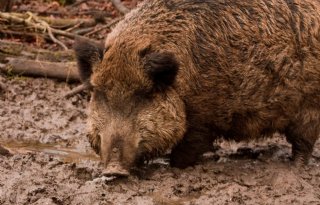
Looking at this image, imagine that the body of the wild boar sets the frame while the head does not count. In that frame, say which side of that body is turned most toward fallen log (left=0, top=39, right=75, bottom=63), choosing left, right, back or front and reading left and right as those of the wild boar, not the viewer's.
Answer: right

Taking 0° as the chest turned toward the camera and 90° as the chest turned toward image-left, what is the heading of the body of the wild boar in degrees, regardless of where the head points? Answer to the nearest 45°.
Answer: approximately 45°

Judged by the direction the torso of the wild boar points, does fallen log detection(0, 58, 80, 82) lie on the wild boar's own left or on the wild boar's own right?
on the wild boar's own right

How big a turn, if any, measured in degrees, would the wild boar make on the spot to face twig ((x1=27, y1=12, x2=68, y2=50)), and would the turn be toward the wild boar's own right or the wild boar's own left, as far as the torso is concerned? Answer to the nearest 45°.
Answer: approximately 90° to the wild boar's own right

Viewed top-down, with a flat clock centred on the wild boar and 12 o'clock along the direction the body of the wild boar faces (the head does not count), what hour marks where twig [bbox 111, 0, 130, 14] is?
The twig is roughly at 4 o'clock from the wild boar.

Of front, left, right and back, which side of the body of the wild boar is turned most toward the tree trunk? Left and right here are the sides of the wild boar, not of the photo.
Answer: right
